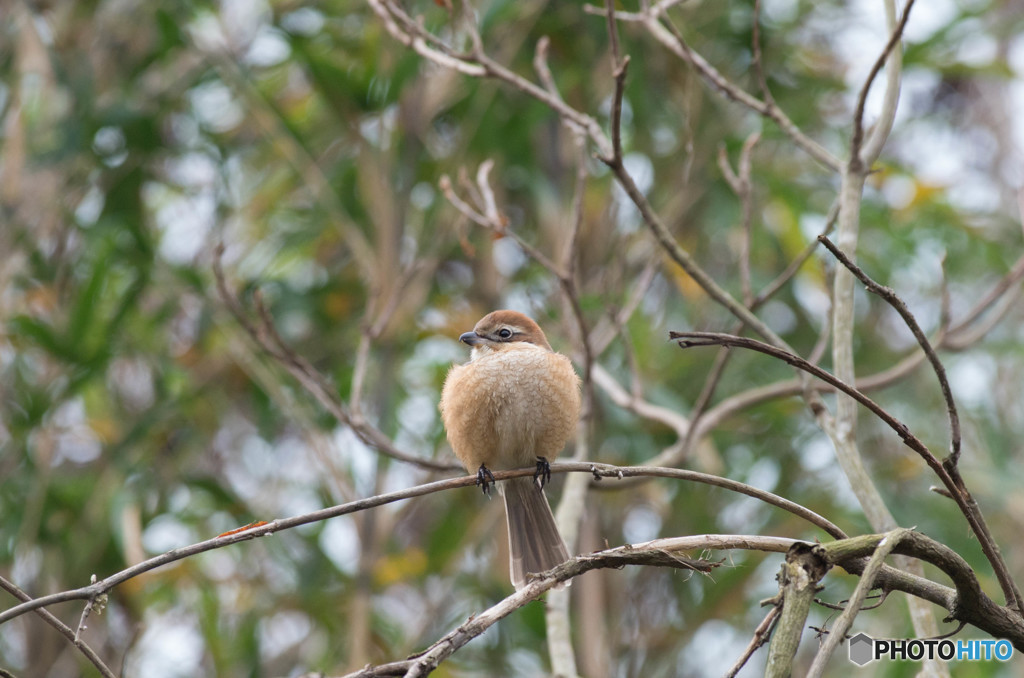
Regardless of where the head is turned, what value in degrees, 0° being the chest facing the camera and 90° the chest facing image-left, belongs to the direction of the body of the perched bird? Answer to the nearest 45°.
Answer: approximately 0°
